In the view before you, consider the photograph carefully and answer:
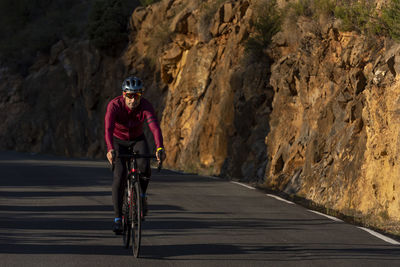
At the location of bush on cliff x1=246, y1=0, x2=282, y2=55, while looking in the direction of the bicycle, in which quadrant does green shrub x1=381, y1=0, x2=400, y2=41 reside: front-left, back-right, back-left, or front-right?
front-left

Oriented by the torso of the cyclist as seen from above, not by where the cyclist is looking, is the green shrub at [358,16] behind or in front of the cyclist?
behind

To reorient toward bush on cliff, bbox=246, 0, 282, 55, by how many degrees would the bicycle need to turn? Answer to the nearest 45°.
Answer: approximately 180°

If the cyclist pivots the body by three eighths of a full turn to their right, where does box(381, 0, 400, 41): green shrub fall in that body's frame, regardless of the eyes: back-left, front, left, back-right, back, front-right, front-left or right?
right

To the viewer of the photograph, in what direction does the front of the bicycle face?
facing the viewer

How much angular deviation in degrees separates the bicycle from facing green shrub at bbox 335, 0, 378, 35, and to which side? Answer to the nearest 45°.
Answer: approximately 135° to its left

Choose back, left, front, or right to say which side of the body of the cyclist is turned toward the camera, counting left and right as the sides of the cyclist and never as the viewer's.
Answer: front

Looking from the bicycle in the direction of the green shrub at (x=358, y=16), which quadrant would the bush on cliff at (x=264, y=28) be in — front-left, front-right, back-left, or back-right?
front-left

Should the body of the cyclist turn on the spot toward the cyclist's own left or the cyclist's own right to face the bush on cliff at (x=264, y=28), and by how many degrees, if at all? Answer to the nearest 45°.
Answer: approximately 180°

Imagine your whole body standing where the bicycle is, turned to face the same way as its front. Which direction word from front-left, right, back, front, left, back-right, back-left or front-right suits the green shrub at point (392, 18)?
back-left
